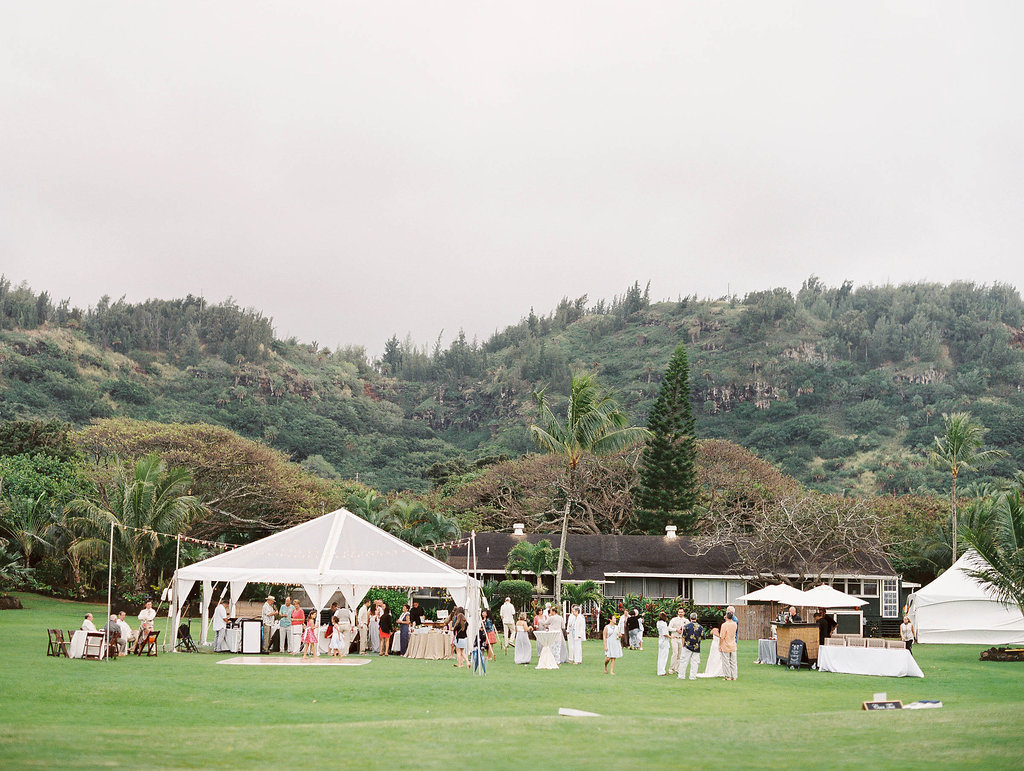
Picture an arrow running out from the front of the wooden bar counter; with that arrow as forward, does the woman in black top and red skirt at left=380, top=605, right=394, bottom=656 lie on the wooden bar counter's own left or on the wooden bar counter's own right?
on the wooden bar counter's own right

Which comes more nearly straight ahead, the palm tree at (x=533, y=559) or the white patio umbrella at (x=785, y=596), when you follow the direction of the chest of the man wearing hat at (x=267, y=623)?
the white patio umbrella

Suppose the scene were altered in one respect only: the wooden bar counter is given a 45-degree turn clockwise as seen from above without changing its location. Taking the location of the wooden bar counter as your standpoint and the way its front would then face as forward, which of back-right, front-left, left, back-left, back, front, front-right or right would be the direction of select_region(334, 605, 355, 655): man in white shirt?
front-right

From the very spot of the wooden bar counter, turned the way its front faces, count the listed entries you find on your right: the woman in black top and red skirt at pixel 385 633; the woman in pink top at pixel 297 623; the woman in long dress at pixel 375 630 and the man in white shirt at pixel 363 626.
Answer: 4

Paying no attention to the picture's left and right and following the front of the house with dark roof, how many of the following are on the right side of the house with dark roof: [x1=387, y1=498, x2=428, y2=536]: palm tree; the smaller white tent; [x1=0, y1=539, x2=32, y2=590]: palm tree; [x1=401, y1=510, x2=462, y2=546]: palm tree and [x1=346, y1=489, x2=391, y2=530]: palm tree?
4

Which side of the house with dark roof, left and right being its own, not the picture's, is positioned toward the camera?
front

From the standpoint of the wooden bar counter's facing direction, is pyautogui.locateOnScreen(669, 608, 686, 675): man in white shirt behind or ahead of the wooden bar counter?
ahead

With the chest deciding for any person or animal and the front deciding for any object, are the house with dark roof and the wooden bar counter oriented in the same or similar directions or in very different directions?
same or similar directions

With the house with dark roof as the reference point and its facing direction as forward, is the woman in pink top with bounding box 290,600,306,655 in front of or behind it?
in front

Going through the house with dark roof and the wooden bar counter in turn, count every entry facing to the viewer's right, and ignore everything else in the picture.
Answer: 0

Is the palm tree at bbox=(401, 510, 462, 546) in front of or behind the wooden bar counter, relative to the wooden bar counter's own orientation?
behind

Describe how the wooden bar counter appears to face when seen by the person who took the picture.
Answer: facing the viewer

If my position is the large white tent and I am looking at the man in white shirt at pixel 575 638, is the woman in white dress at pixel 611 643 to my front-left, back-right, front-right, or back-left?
front-right
